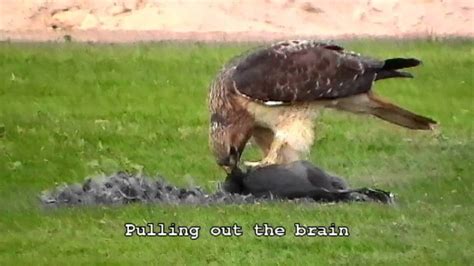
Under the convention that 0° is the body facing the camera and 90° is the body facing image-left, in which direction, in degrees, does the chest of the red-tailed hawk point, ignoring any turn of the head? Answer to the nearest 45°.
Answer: approximately 90°
